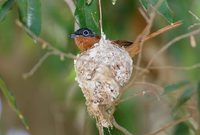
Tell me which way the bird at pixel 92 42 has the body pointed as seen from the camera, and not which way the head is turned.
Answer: to the viewer's left
